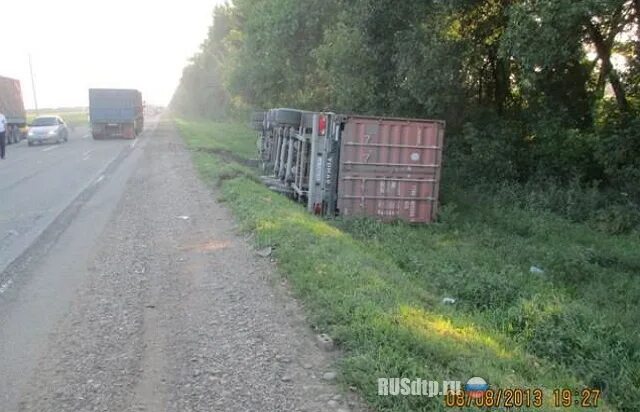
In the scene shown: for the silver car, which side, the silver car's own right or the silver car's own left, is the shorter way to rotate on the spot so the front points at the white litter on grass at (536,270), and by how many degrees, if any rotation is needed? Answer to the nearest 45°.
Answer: approximately 45° to the silver car's own left

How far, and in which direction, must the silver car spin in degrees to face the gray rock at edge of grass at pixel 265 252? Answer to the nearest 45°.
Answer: approximately 45° to its left

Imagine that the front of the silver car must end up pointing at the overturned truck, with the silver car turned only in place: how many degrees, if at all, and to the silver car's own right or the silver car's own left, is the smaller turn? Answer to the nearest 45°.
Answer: approximately 45° to the silver car's own left

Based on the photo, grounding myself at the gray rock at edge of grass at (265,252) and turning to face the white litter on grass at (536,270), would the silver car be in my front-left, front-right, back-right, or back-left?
back-left

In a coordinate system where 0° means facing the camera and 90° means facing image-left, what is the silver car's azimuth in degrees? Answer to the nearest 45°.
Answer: approximately 45°
